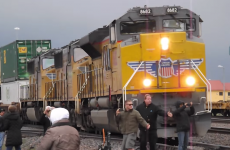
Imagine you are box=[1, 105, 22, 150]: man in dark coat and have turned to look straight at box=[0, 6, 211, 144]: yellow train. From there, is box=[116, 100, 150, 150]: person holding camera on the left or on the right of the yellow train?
right

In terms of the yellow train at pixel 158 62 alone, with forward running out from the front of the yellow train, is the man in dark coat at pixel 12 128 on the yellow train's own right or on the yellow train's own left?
on the yellow train's own right

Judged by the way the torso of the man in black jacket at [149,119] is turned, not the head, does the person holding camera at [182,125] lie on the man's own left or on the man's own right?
on the man's own left

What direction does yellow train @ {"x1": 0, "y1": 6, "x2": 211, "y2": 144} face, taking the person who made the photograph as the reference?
facing the viewer and to the right of the viewer

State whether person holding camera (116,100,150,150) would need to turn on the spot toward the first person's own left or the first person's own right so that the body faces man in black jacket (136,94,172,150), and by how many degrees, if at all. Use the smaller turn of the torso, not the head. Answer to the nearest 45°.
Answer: approximately 135° to the first person's own left

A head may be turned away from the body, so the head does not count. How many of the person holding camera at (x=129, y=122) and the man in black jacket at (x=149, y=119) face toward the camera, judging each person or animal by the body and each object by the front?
2

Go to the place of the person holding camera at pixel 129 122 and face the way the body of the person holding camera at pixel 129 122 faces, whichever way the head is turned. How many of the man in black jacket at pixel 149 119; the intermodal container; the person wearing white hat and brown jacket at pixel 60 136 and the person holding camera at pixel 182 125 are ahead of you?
1

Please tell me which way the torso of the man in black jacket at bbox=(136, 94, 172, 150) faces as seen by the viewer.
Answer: toward the camera

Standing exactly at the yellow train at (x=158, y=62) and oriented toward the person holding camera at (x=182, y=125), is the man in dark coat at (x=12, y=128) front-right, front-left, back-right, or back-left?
front-right

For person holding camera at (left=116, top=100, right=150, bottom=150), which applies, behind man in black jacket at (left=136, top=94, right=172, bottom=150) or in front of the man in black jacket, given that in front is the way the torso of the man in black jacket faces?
in front

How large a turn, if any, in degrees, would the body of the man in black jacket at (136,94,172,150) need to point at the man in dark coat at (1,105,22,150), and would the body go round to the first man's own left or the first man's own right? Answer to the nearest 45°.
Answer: approximately 90° to the first man's own right

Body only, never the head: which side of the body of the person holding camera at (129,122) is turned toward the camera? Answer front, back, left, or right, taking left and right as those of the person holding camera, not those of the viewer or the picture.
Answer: front

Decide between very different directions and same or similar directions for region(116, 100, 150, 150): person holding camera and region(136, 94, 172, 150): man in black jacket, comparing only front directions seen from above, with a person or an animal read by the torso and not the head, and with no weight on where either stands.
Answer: same or similar directions

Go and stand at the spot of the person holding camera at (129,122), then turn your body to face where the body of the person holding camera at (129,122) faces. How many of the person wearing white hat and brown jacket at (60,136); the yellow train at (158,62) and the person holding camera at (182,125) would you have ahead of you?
1
